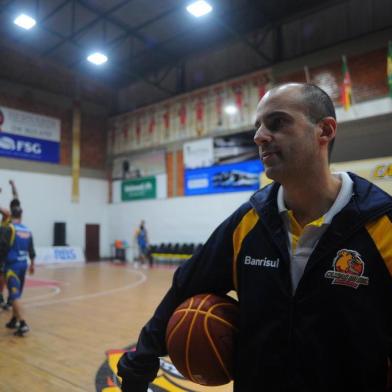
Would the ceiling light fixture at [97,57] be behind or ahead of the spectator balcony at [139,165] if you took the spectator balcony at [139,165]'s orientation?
ahead

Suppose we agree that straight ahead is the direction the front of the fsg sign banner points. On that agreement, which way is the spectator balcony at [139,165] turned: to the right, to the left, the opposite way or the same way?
to the right

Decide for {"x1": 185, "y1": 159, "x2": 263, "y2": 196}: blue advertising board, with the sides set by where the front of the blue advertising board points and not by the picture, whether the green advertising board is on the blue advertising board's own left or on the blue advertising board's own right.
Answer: on the blue advertising board's own right

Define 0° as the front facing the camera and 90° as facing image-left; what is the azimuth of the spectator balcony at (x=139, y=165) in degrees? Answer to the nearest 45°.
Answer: approximately 45°

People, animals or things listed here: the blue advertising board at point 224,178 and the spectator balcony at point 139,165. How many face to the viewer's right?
0

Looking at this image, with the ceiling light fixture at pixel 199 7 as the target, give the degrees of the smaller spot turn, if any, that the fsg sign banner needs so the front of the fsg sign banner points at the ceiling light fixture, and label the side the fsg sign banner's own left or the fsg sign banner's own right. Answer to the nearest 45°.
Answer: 0° — it already faces it

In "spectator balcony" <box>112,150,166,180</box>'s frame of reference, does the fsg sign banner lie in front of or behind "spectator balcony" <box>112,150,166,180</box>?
in front

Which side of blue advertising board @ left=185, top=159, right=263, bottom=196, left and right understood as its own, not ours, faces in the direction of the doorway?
right

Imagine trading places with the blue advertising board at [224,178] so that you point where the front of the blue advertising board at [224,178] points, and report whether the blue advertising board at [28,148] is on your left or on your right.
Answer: on your right

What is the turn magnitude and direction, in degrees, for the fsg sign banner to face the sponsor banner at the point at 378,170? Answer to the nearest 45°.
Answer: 0° — it already faces it

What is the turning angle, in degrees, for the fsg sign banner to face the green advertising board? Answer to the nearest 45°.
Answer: approximately 45° to its left

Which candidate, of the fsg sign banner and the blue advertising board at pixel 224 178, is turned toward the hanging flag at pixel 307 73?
the fsg sign banner
